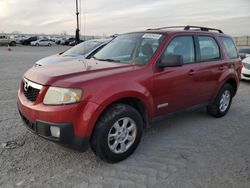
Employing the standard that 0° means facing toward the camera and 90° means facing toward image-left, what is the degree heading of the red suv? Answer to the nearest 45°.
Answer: approximately 45°
